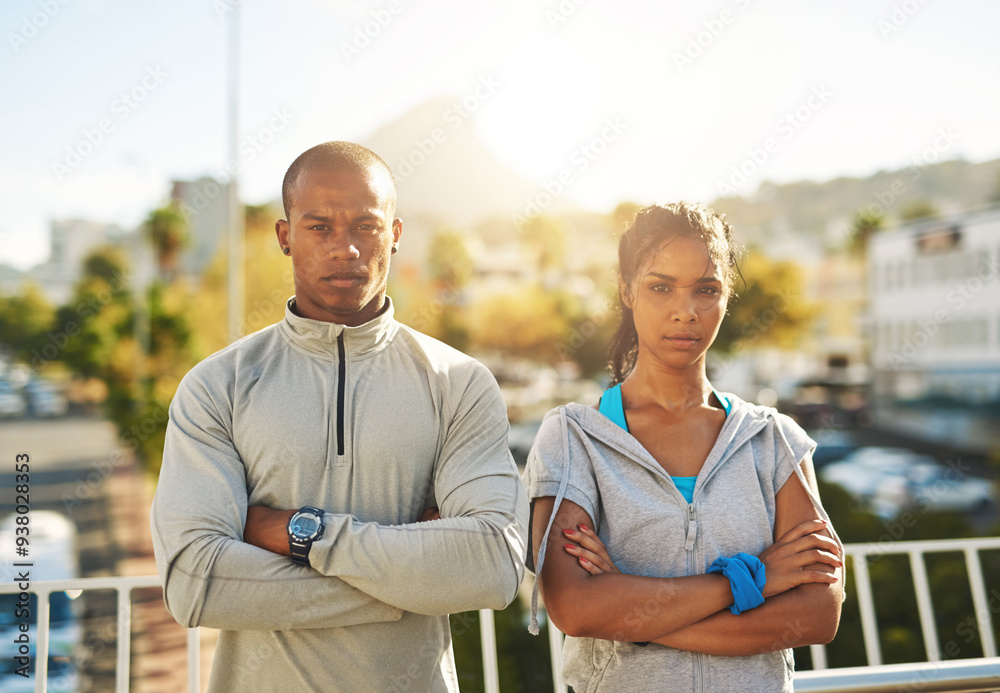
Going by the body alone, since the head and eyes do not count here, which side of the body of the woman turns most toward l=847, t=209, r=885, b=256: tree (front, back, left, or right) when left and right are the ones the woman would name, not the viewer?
back

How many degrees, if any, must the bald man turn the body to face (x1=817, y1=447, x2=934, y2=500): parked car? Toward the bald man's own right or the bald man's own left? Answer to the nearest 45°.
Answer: approximately 135° to the bald man's own left

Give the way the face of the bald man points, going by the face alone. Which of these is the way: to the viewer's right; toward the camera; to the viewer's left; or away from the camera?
toward the camera

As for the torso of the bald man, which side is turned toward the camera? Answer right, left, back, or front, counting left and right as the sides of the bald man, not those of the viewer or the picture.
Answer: front

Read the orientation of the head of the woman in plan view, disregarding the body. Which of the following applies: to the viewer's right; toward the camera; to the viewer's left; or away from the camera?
toward the camera

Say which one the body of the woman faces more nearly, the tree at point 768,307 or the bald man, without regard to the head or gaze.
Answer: the bald man

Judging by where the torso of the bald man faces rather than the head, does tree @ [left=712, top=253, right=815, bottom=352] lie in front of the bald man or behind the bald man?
behind

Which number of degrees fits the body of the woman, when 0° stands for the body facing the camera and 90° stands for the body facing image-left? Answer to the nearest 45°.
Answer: approximately 0°

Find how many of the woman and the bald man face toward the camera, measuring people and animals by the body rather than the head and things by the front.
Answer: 2

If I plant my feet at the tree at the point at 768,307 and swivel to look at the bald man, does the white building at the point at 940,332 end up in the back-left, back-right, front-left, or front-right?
back-left

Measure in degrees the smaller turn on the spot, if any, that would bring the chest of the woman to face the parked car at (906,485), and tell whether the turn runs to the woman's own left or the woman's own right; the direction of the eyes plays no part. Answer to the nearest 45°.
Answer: approximately 180°

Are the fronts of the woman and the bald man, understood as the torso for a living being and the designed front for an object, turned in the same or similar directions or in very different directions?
same or similar directions
